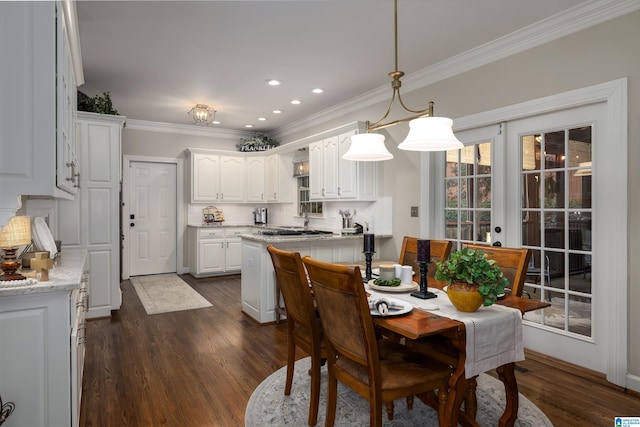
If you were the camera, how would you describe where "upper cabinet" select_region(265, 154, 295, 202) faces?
facing the viewer and to the left of the viewer

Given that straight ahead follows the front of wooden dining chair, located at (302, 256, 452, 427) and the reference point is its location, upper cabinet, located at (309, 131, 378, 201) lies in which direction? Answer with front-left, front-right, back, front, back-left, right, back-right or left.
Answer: front-left

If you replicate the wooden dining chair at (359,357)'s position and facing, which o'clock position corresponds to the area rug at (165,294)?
The area rug is roughly at 9 o'clock from the wooden dining chair.

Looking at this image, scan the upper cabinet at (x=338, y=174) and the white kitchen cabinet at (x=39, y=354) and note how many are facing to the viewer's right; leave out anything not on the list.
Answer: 1

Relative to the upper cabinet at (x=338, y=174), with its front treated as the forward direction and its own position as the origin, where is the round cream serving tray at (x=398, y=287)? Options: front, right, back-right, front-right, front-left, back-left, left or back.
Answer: front-left

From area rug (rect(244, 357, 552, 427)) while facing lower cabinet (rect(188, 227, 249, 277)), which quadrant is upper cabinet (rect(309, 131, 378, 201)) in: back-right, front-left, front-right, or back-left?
front-right

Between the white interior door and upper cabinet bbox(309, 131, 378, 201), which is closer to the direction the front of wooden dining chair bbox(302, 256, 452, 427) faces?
the upper cabinet

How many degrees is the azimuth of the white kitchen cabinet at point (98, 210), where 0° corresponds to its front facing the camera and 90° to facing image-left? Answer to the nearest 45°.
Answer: approximately 270°

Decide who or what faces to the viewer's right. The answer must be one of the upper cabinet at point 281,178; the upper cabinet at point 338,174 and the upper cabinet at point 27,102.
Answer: the upper cabinet at point 27,102

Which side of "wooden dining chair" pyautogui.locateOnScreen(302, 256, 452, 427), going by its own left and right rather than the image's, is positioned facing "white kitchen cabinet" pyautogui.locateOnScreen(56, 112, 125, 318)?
left

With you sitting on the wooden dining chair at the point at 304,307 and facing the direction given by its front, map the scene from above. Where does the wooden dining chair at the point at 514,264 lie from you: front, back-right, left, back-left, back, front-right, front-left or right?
front-right

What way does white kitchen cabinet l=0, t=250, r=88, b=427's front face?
to the viewer's right

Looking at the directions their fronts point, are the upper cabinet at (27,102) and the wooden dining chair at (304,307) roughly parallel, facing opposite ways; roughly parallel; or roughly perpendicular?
roughly parallel

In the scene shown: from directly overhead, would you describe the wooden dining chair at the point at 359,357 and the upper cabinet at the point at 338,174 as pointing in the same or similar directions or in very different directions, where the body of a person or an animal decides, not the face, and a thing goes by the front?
very different directions

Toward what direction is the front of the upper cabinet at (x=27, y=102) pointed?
to the viewer's right

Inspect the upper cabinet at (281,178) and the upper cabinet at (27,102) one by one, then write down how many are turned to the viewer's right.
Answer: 1

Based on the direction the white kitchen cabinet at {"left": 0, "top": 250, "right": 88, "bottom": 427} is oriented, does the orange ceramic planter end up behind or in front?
in front
